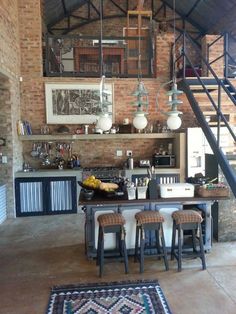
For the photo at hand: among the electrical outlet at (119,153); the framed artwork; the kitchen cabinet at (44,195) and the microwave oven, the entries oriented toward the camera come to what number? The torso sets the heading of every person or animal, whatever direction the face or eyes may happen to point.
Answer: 4

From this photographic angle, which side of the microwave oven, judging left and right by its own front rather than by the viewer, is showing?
front

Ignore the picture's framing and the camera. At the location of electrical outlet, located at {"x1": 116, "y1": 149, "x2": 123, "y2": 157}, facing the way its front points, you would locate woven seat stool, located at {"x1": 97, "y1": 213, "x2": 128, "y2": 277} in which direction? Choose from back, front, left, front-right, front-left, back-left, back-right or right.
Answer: front

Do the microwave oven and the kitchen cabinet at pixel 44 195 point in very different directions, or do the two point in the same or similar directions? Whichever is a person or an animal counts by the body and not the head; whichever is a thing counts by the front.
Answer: same or similar directions

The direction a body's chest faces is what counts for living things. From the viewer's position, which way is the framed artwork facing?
facing the viewer

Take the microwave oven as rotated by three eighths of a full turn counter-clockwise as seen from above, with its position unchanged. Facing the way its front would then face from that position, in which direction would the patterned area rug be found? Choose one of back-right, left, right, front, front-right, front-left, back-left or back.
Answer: back-right

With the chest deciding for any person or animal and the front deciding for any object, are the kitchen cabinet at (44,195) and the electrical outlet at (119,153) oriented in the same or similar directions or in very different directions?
same or similar directions

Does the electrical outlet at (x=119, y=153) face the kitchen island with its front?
yes

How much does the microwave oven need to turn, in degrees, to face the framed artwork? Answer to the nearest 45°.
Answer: approximately 90° to its right

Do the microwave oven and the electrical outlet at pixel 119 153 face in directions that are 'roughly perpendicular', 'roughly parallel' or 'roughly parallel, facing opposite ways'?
roughly parallel

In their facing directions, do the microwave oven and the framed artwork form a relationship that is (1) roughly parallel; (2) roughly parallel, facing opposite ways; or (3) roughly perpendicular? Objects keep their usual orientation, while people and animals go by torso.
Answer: roughly parallel

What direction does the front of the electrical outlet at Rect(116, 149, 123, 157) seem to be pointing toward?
toward the camera

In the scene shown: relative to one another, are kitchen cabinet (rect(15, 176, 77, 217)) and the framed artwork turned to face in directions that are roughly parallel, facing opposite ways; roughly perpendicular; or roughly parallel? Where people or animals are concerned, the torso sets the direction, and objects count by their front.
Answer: roughly parallel
